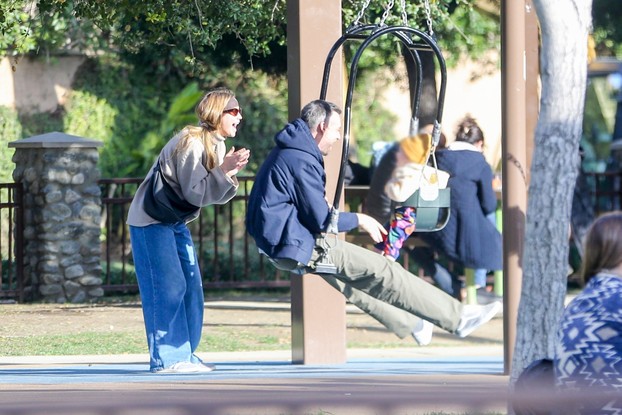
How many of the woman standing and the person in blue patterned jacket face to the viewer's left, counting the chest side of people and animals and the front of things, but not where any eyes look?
0

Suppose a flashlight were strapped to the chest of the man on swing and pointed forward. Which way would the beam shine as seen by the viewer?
to the viewer's right

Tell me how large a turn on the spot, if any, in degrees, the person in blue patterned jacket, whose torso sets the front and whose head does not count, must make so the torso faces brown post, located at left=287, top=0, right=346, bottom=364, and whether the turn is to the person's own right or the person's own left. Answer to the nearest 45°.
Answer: approximately 45° to the person's own left

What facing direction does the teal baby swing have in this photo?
to the viewer's left

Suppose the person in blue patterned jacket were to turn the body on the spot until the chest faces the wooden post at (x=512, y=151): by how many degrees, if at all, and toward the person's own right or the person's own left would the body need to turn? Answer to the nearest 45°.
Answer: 0° — they already face it

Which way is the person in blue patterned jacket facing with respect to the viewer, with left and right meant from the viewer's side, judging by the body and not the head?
facing away from the viewer

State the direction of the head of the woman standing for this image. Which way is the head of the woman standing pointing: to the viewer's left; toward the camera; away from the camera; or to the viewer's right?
to the viewer's right

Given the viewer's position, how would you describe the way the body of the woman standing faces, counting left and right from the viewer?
facing to the right of the viewer

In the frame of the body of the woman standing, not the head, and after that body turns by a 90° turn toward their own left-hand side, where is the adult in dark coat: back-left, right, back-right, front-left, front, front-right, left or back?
front-right

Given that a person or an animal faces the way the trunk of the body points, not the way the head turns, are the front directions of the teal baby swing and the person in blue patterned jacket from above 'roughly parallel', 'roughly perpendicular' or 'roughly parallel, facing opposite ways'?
roughly perpendicular

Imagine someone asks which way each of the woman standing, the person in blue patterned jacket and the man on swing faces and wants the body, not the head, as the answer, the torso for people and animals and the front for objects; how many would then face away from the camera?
1

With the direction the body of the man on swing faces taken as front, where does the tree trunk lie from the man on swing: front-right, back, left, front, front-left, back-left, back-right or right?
front-right

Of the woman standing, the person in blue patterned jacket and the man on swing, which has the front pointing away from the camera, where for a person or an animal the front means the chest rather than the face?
the person in blue patterned jacket

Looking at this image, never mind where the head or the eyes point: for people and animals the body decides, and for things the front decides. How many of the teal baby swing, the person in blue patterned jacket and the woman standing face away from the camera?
1

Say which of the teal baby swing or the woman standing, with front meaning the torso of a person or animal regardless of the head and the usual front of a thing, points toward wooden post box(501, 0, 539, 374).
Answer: the woman standing

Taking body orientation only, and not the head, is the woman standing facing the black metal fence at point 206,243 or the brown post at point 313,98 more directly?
the brown post
